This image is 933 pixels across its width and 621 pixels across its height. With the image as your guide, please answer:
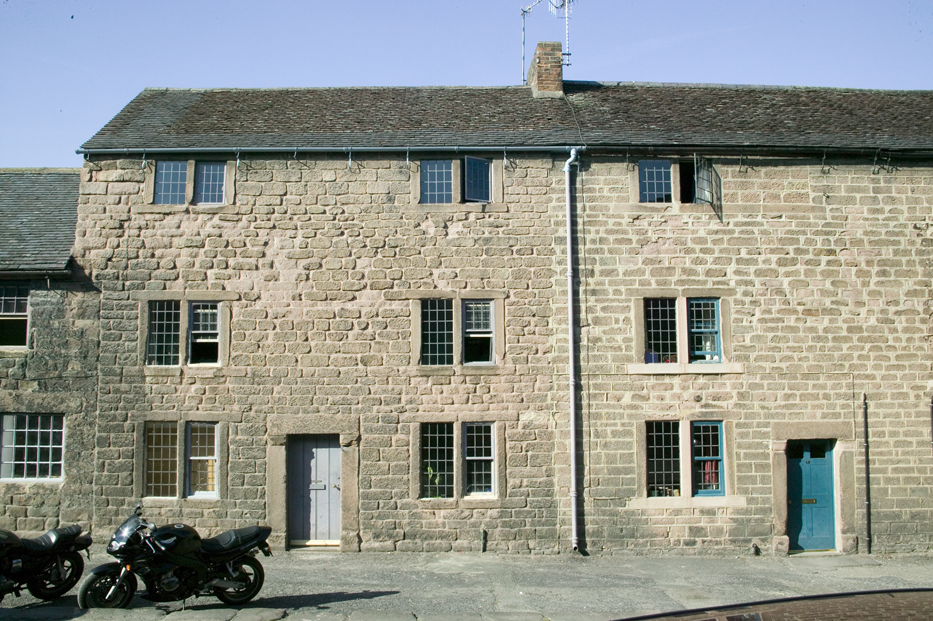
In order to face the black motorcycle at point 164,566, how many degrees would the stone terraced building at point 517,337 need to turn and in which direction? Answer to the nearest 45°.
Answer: approximately 45° to its right

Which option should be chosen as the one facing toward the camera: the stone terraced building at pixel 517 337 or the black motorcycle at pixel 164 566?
the stone terraced building

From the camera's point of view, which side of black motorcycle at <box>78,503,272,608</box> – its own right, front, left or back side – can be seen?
left

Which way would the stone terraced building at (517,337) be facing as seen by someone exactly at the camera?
facing the viewer

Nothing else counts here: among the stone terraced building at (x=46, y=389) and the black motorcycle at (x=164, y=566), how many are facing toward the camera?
1

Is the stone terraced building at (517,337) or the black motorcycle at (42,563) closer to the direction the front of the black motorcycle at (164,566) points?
the black motorcycle

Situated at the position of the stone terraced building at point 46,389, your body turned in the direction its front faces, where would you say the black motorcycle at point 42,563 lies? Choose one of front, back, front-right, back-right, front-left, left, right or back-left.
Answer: front

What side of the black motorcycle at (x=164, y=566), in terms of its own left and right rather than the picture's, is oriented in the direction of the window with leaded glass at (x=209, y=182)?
right
